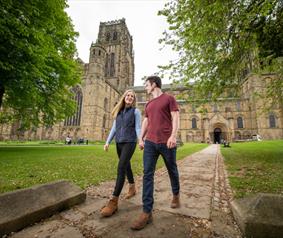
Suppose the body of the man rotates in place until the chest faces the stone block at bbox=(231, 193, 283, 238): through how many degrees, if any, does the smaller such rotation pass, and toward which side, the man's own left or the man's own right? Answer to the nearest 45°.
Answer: approximately 135° to the man's own left

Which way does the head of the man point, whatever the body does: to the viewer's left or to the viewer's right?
to the viewer's left

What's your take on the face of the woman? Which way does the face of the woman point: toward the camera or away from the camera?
toward the camera

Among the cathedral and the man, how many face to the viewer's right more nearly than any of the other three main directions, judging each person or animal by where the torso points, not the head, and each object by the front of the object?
0

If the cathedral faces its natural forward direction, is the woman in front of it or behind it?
in front

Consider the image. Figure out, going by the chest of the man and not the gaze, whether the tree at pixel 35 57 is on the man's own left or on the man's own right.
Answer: on the man's own right

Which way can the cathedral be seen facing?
toward the camera

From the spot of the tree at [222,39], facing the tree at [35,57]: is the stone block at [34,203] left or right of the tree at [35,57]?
left

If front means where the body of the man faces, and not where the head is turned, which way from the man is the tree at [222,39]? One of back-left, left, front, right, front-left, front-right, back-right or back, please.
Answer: back

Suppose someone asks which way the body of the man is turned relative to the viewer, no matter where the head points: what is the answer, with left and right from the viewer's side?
facing the viewer and to the left of the viewer

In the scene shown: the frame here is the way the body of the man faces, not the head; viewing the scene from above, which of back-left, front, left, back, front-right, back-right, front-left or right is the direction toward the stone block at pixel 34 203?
front-right

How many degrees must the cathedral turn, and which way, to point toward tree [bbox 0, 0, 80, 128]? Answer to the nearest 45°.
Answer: approximately 45° to its right

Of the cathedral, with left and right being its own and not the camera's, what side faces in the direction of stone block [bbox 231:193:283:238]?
front
